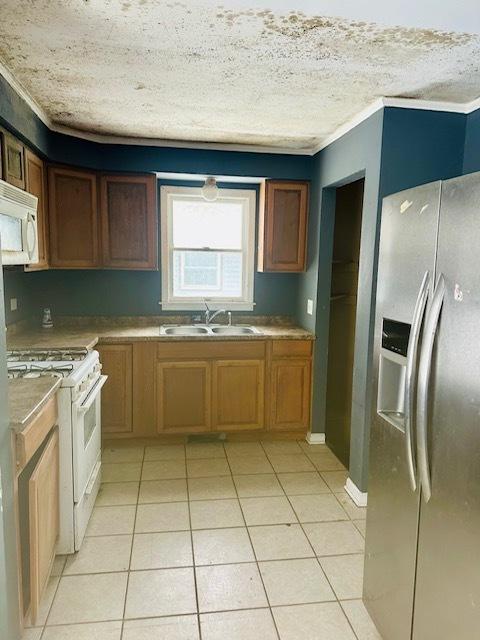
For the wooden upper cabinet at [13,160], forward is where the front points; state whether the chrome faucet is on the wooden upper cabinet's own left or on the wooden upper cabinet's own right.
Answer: on the wooden upper cabinet's own left

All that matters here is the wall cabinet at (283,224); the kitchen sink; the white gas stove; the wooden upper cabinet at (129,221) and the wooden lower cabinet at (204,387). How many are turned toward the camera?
4

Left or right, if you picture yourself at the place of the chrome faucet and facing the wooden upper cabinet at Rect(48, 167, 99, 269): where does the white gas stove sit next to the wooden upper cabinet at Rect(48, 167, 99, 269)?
left

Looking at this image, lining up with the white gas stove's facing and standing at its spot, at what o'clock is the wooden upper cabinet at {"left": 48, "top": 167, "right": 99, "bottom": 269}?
The wooden upper cabinet is roughly at 9 o'clock from the white gas stove.

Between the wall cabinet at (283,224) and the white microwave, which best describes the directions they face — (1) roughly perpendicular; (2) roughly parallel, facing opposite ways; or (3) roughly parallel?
roughly perpendicular

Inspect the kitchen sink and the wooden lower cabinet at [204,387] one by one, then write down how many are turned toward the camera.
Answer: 2

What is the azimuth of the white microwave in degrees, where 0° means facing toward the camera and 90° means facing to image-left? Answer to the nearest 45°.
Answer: approximately 315°

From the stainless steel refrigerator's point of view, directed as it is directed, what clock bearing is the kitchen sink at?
The kitchen sink is roughly at 3 o'clock from the stainless steel refrigerator.

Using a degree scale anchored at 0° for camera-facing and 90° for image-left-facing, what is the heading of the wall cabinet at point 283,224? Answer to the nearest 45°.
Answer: approximately 0°

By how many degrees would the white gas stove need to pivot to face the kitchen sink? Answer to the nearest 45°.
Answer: approximately 45° to its left

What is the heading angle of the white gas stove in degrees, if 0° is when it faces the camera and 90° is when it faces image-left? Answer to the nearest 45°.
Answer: approximately 270°
